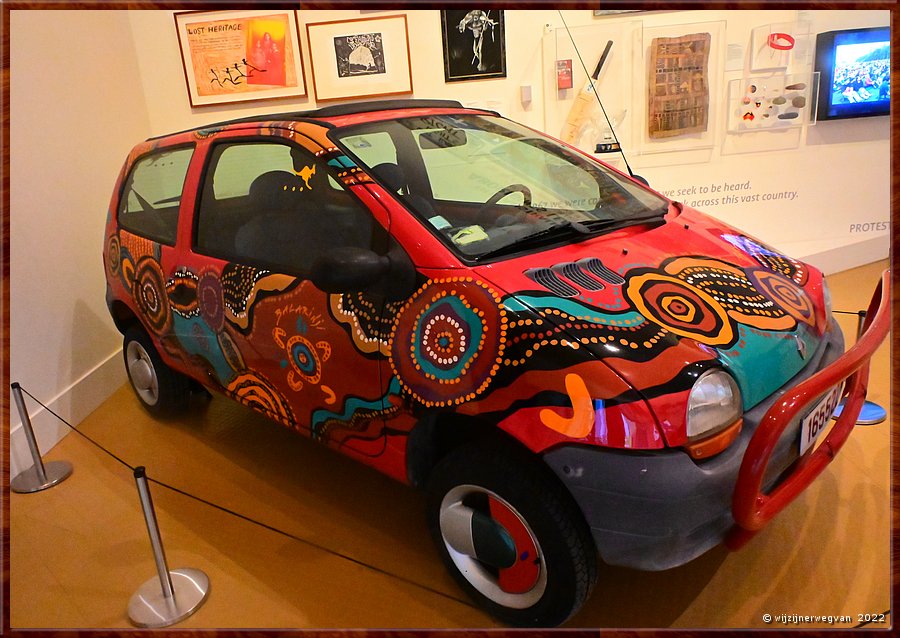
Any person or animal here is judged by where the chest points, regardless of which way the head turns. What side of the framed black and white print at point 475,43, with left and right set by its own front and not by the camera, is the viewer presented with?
front

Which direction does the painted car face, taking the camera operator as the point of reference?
facing the viewer and to the right of the viewer

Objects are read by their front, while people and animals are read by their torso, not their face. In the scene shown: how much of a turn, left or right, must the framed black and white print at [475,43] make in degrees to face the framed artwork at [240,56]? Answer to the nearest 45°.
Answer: approximately 90° to its right

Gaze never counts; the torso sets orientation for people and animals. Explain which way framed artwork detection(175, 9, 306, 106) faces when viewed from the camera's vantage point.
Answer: facing the viewer

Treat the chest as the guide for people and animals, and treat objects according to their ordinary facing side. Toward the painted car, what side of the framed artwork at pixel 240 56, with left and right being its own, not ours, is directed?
front

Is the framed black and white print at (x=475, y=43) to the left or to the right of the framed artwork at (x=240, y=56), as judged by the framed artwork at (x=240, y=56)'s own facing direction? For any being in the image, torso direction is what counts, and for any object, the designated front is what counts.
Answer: on its left

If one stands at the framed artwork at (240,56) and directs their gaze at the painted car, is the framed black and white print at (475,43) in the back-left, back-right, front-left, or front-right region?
front-left

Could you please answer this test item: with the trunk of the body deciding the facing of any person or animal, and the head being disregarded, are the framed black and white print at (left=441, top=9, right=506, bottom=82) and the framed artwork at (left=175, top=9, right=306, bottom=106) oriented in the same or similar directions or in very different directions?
same or similar directions

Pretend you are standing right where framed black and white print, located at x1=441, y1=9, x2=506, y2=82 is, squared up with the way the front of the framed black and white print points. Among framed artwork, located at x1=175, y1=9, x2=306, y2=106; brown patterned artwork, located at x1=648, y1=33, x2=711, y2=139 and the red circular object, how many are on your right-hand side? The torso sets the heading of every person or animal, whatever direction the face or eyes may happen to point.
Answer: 1

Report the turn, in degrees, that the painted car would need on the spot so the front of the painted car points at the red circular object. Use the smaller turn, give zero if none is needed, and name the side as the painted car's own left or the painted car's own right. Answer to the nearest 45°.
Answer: approximately 90° to the painted car's own left

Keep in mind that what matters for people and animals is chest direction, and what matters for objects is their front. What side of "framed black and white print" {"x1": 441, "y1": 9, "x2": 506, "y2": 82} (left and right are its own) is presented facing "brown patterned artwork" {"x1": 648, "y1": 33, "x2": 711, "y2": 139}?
left

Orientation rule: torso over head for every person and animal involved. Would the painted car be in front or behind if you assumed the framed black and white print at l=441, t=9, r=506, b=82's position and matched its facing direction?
in front

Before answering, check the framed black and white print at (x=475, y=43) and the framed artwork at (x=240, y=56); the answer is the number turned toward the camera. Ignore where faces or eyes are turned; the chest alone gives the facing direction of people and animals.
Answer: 2

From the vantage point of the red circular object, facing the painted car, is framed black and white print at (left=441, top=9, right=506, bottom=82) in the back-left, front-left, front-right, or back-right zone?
front-right

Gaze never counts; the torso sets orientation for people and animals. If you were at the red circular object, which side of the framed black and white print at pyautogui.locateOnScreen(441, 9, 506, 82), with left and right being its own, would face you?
left
